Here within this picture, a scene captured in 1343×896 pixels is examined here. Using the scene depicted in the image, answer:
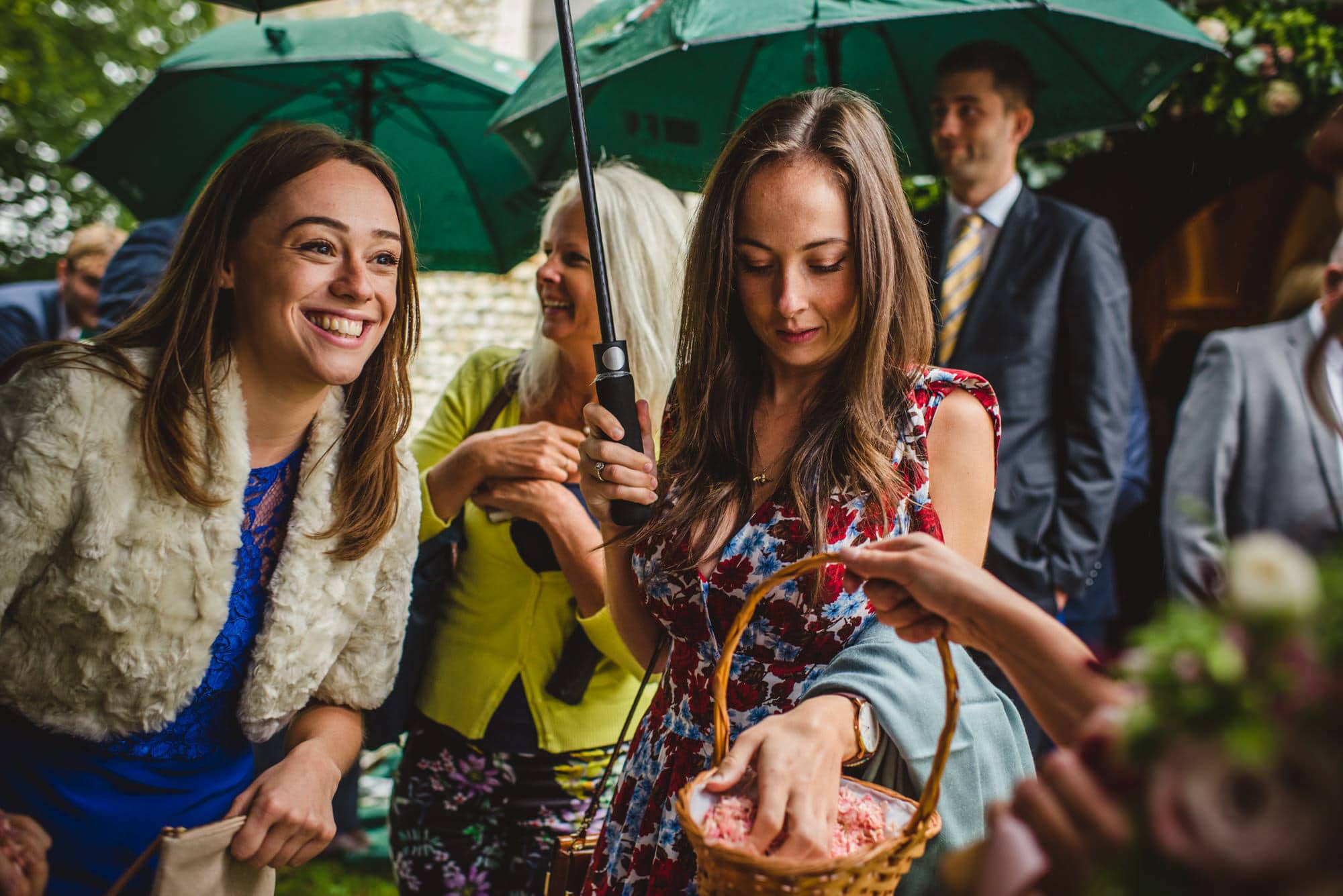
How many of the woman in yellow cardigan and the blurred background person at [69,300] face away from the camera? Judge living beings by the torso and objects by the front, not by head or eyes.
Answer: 0

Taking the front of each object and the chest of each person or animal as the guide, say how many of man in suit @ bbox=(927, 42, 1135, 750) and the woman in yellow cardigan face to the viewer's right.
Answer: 0

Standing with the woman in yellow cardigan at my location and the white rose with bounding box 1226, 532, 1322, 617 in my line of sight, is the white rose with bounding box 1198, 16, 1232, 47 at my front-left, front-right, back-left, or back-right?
back-left

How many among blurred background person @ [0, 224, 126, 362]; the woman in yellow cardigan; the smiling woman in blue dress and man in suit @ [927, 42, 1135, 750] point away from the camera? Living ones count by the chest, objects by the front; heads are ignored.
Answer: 0

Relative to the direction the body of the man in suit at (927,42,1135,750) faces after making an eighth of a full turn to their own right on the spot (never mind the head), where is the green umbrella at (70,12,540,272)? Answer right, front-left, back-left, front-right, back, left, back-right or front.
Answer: front

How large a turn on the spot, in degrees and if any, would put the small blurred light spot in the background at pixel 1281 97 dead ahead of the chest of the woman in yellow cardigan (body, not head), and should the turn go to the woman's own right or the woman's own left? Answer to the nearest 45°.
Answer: approximately 135° to the woman's own left

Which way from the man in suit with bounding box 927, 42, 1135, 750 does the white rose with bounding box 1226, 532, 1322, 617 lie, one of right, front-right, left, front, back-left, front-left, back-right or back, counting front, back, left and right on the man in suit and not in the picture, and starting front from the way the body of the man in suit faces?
front-left

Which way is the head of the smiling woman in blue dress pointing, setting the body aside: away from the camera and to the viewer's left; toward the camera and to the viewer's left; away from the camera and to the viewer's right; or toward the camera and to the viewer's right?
toward the camera and to the viewer's right

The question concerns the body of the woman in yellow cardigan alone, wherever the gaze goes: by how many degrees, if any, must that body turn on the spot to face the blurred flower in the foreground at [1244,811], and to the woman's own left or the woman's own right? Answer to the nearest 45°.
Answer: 0° — they already face it

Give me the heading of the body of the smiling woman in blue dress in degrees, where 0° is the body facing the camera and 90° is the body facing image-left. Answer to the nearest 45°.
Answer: approximately 315°

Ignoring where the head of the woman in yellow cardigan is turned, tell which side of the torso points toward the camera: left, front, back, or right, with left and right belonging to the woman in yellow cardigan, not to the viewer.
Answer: front

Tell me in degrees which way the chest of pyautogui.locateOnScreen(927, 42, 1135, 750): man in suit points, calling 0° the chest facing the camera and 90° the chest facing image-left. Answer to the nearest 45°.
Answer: approximately 45°
